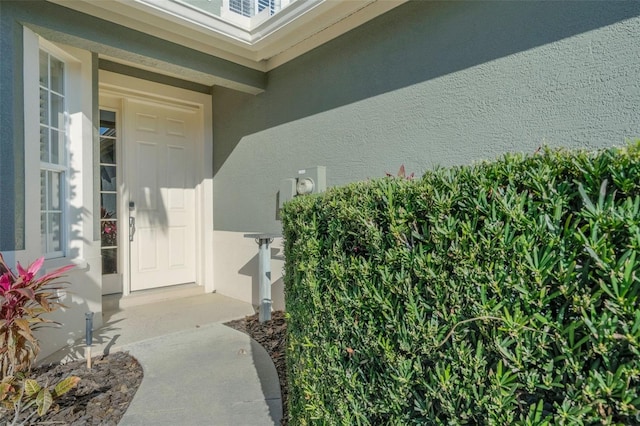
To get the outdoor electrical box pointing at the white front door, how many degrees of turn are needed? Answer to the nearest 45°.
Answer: approximately 90° to its right

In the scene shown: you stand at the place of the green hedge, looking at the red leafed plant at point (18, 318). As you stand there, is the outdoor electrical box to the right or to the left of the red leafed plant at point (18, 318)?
right

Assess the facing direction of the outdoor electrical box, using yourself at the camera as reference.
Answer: facing the viewer and to the left of the viewer

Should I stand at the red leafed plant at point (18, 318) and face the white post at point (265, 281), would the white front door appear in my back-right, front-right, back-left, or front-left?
front-left

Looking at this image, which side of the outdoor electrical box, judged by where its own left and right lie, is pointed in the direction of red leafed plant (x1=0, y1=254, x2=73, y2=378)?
front
